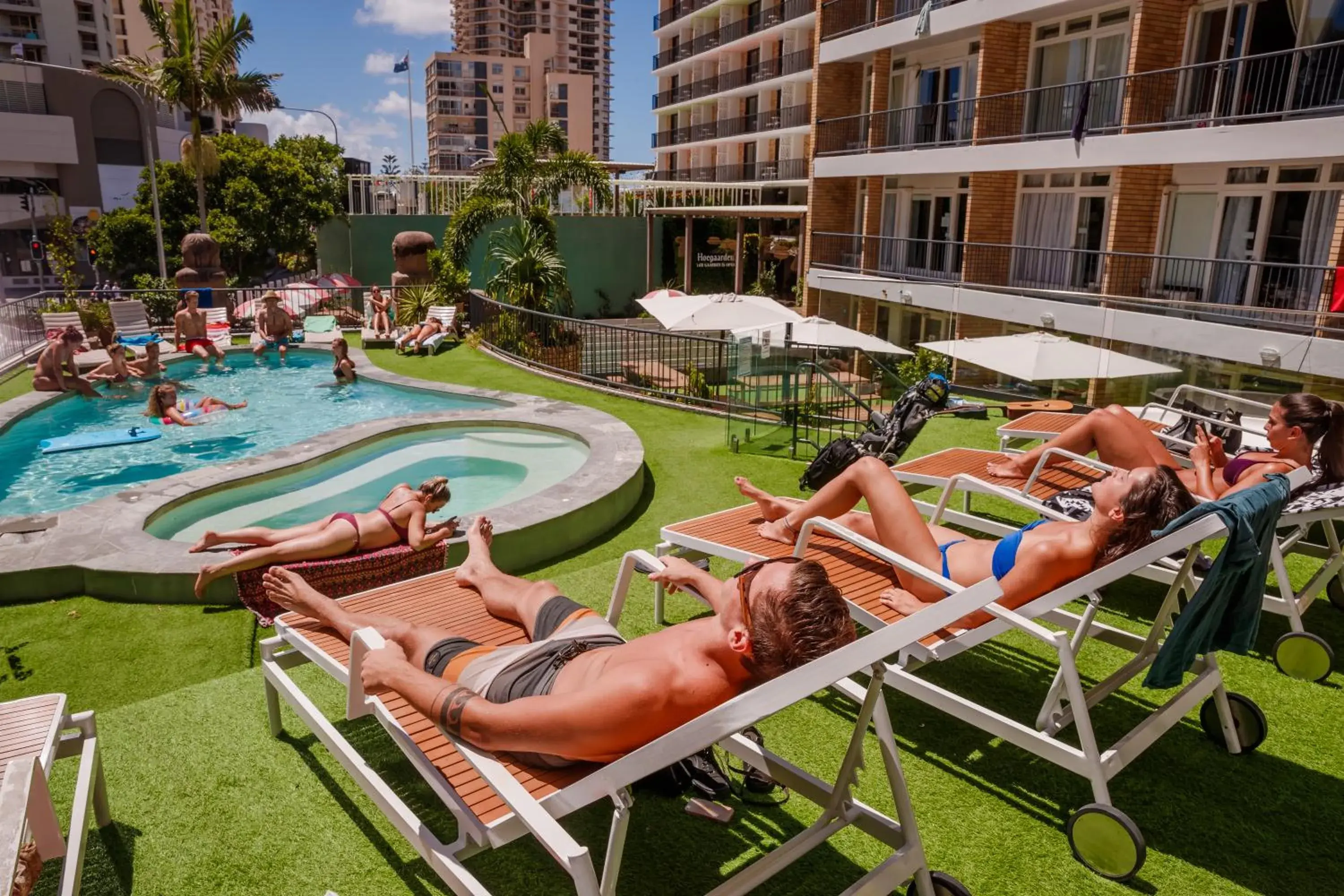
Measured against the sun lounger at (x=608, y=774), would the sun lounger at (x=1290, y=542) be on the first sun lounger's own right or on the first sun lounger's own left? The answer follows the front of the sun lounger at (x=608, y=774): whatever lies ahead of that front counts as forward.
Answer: on the first sun lounger's own right

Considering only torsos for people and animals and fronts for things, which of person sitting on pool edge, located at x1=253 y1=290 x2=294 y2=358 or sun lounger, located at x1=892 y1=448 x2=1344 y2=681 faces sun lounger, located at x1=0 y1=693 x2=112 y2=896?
the person sitting on pool edge

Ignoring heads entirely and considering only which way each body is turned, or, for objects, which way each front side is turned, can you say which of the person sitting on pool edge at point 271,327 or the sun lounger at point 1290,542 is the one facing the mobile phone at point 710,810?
the person sitting on pool edge

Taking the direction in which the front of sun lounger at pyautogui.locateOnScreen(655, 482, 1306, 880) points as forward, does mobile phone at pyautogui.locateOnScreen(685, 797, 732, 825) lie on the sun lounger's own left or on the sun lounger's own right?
on the sun lounger's own left

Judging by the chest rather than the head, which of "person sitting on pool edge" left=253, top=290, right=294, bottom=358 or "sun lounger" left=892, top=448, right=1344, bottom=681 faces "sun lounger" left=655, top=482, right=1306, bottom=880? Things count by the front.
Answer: the person sitting on pool edge

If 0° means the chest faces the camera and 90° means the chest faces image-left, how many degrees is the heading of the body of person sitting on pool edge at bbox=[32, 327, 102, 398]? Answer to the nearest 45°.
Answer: approximately 270°

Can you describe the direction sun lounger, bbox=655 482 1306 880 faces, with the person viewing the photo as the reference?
facing away from the viewer and to the left of the viewer

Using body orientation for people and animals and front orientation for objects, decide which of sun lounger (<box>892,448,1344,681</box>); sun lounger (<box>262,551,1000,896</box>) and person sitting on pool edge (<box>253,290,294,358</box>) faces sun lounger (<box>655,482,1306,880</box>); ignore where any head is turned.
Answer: the person sitting on pool edge

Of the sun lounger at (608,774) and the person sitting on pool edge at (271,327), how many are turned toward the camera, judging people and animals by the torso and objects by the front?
1

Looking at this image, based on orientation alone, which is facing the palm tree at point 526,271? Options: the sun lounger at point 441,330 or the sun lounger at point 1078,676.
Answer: the sun lounger at point 1078,676
